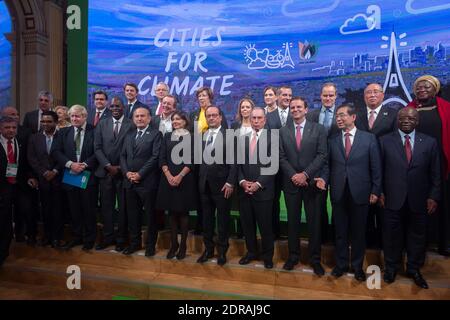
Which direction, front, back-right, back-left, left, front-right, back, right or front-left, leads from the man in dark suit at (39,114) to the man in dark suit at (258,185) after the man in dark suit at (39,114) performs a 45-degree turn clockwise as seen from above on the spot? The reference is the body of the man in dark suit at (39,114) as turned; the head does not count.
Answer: left

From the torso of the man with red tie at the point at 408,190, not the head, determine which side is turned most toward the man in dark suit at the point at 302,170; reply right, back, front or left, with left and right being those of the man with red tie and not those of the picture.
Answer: right

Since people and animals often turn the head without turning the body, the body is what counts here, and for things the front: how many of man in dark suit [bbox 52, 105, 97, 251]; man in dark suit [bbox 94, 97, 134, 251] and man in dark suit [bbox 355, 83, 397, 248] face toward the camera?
3

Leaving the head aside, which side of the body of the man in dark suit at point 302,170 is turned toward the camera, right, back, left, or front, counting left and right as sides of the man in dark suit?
front

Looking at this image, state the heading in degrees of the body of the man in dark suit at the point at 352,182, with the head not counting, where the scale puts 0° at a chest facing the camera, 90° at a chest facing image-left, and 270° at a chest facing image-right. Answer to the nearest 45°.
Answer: approximately 45°

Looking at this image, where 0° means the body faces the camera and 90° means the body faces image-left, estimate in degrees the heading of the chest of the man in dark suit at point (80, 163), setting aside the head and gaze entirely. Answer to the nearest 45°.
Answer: approximately 0°

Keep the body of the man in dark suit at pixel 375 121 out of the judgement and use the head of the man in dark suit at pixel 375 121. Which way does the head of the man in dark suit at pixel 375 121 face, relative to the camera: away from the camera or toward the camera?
toward the camera

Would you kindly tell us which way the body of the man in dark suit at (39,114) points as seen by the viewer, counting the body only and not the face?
toward the camera

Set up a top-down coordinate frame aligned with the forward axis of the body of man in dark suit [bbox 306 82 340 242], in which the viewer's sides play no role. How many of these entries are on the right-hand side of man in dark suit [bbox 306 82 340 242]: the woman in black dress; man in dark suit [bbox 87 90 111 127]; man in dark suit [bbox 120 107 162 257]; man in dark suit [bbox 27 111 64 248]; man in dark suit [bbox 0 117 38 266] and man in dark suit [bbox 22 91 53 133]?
6

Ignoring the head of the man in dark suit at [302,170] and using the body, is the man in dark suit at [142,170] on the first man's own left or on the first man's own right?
on the first man's own right

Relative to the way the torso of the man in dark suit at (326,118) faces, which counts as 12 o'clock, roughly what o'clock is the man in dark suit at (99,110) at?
the man in dark suit at (99,110) is roughly at 3 o'clock from the man in dark suit at (326,118).

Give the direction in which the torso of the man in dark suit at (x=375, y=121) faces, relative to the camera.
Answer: toward the camera

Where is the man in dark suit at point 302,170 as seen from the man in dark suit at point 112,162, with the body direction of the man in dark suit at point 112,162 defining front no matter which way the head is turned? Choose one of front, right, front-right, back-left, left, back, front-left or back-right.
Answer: front-left
